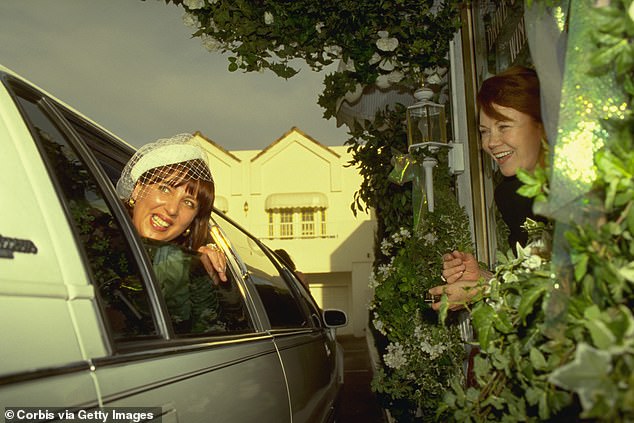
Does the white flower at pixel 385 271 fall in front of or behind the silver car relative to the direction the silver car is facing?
in front

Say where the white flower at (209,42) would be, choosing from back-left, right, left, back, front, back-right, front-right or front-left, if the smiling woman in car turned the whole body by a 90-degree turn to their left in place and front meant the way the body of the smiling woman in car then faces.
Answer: left

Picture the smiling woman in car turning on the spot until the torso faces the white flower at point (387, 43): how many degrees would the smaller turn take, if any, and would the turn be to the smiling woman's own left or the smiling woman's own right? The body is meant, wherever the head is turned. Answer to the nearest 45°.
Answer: approximately 135° to the smiling woman's own left

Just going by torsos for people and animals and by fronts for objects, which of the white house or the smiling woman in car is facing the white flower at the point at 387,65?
the white house

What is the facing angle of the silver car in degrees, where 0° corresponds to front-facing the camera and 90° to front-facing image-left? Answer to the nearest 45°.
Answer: approximately 225°

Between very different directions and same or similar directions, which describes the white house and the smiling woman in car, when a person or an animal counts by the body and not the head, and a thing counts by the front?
same or similar directions

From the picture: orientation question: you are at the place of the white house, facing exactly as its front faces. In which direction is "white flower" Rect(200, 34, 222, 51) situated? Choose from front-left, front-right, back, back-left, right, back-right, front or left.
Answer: front

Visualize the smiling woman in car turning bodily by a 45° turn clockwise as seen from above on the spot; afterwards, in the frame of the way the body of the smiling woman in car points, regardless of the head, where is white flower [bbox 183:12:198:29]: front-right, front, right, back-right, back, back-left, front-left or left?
back-right

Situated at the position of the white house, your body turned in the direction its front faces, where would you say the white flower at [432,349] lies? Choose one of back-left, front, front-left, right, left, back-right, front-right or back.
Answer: front

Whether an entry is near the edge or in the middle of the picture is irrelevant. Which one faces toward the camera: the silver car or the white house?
the white house

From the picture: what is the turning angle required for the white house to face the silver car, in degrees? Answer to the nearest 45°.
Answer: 0° — it already faces it

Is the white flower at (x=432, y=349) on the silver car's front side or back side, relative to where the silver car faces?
on the front side

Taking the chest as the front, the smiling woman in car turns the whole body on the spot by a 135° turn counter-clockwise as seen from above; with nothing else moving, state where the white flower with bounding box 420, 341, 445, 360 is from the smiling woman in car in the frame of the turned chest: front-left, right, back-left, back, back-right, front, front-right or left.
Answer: front

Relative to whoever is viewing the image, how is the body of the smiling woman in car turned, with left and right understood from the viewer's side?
facing the viewer
